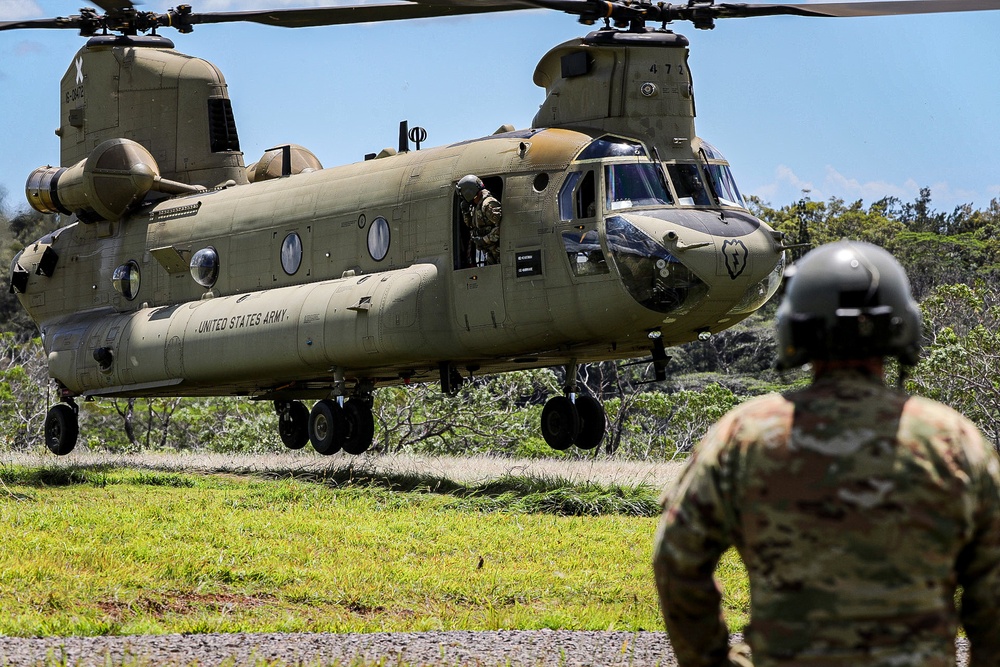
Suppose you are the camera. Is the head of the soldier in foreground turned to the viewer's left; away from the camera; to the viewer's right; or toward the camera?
away from the camera

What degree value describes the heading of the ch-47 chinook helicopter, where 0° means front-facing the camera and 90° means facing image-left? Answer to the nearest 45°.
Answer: approximately 315°

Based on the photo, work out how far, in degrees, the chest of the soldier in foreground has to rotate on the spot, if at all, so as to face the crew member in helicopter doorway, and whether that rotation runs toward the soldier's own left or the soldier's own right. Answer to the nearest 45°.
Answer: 0° — they already face them

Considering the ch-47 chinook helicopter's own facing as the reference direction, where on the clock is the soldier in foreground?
The soldier in foreground is roughly at 1 o'clock from the ch-47 chinook helicopter.

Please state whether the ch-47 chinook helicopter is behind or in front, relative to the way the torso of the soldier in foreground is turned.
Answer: in front

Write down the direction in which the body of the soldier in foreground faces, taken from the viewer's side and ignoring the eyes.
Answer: away from the camera

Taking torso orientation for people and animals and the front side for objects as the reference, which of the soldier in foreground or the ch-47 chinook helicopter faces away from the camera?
the soldier in foreground

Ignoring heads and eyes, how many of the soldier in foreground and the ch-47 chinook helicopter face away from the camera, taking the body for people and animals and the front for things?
1
